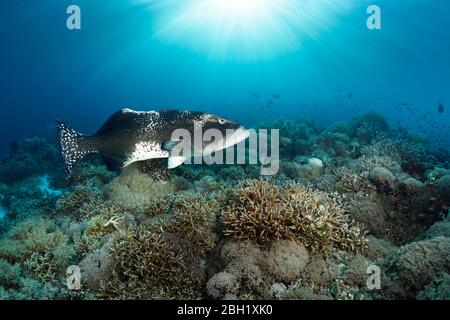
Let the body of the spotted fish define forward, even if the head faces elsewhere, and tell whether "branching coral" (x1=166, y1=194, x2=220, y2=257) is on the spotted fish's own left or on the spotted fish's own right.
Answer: on the spotted fish's own right

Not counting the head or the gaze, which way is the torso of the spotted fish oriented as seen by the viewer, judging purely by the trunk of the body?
to the viewer's right

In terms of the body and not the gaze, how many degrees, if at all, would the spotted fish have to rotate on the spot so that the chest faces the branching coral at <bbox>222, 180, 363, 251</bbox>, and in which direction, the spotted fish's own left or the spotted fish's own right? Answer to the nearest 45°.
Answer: approximately 45° to the spotted fish's own right

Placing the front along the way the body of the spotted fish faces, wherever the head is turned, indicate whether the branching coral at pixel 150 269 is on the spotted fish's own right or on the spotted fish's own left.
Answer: on the spotted fish's own right
